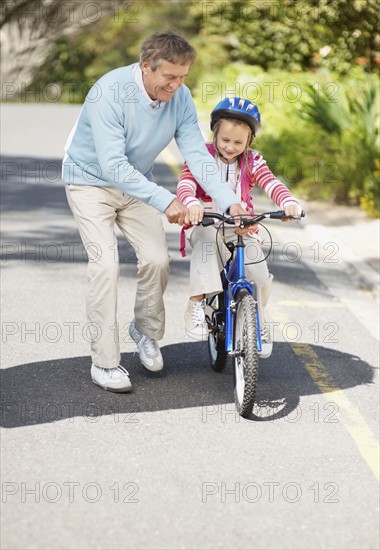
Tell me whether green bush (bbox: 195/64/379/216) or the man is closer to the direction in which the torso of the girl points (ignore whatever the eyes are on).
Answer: the man

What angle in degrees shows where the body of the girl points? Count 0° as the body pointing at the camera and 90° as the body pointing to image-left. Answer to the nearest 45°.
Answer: approximately 0°

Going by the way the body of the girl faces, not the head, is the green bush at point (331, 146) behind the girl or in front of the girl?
behind

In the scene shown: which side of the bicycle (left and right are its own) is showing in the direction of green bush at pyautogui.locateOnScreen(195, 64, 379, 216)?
back

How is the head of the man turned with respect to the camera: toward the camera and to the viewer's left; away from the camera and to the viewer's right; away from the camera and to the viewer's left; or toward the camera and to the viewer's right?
toward the camera and to the viewer's right
